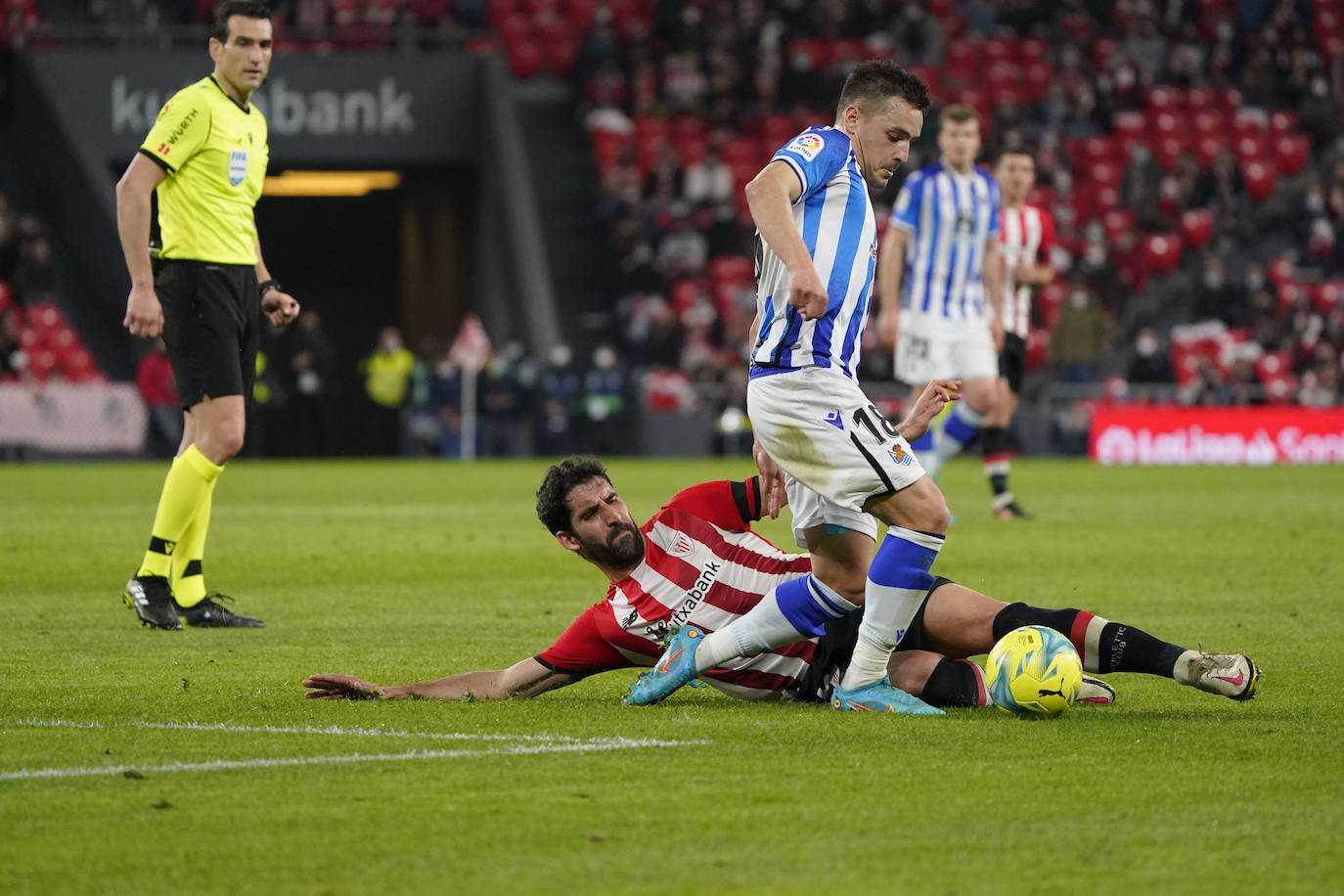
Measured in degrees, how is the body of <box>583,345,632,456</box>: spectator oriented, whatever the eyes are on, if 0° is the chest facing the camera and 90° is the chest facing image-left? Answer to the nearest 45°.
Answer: approximately 0°

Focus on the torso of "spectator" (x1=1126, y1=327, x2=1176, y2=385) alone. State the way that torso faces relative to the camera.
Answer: toward the camera

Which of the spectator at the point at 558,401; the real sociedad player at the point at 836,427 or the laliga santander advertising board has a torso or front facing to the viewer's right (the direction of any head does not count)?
the real sociedad player

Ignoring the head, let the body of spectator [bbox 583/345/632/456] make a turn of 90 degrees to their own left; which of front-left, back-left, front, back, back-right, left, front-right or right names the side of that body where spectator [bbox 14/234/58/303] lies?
back

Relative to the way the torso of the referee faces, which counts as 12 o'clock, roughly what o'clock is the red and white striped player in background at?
The red and white striped player in background is roughly at 9 o'clock from the referee.

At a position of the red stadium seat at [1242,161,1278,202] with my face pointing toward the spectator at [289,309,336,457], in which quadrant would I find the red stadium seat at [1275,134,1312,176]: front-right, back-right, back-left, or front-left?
back-right

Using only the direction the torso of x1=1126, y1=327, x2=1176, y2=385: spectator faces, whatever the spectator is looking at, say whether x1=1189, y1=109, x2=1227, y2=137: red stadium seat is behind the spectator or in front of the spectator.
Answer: behind

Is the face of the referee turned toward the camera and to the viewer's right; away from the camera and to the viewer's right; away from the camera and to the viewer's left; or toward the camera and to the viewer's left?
toward the camera and to the viewer's right

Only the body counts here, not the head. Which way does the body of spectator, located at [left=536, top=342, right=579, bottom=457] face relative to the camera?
toward the camera

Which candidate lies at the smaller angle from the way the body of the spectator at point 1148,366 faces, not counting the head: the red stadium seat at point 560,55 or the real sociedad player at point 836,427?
the real sociedad player

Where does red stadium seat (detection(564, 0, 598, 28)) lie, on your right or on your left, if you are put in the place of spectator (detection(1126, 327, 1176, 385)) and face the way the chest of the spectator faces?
on your right
